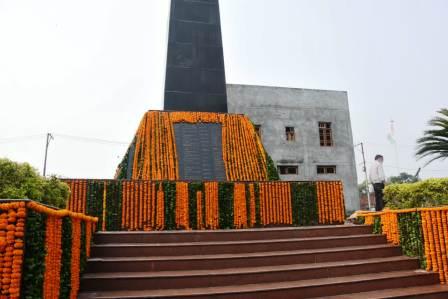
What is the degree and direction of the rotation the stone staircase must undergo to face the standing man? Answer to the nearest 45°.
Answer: approximately 135° to its left

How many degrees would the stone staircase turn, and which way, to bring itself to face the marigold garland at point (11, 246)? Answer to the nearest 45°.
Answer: approximately 45° to its right

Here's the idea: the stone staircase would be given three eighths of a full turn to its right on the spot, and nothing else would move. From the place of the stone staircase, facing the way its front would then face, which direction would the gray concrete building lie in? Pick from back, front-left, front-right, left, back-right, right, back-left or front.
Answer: front-right

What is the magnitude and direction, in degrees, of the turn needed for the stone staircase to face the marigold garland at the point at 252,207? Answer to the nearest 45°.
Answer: approximately 180°

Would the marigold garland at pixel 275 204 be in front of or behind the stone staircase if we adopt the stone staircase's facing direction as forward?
behind

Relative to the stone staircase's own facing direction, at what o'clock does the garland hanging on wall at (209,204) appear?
The garland hanging on wall is roughly at 5 o'clock from the stone staircase.

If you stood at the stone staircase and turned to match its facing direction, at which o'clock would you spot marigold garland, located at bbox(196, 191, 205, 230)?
The marigold garland is roughly at 5 o'clock from the stone staircase.

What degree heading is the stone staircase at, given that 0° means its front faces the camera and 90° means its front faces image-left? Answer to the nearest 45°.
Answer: approximately 0°
